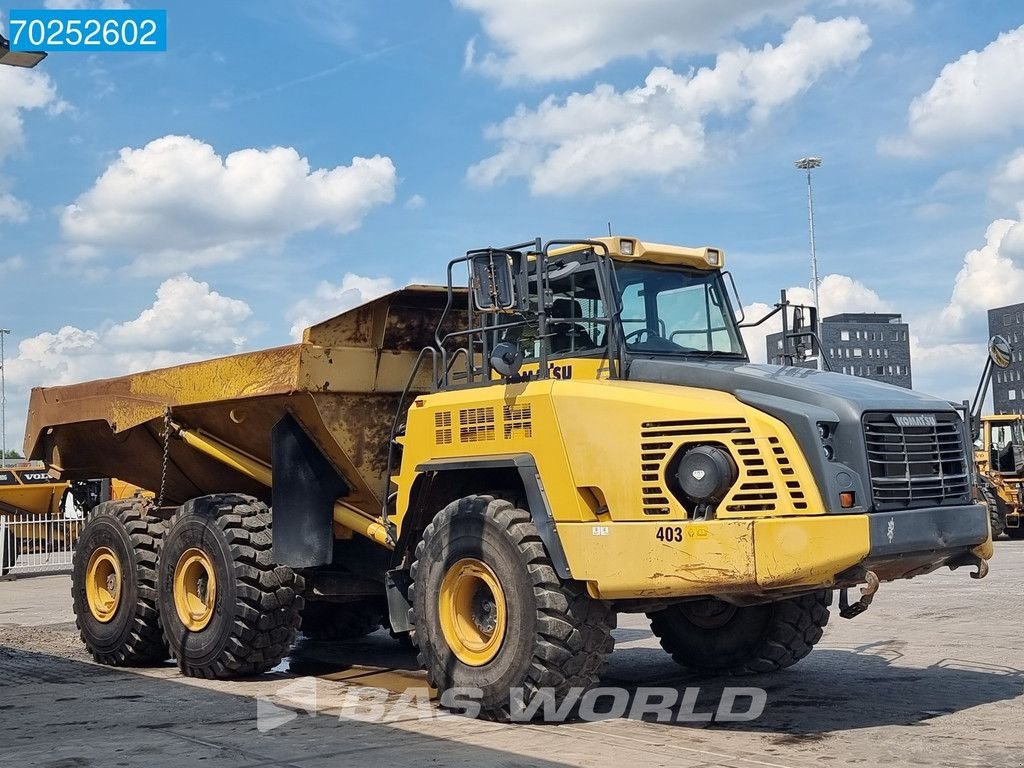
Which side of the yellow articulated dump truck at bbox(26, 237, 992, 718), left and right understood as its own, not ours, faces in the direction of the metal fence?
back

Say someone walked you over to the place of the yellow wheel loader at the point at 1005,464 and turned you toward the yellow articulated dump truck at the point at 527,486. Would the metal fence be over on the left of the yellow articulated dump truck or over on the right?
right

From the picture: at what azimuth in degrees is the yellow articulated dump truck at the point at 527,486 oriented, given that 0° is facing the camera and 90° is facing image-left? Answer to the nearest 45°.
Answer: approximately 315°

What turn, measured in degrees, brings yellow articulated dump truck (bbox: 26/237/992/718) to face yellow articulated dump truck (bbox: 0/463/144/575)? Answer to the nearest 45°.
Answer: approximately 180°

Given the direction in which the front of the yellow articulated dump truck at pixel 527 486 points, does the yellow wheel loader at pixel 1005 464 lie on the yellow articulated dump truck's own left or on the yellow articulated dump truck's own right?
on the yellow articulated dump truck's own left
